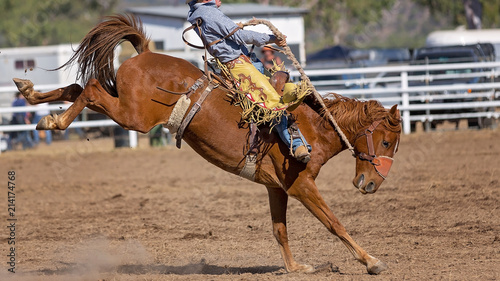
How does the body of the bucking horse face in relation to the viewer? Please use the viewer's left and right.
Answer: facing to the right of the viewer

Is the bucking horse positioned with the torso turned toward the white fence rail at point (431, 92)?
no

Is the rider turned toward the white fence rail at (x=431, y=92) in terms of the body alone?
no

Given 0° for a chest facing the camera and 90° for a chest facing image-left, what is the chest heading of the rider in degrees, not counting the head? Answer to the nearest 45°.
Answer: approximately 270°
